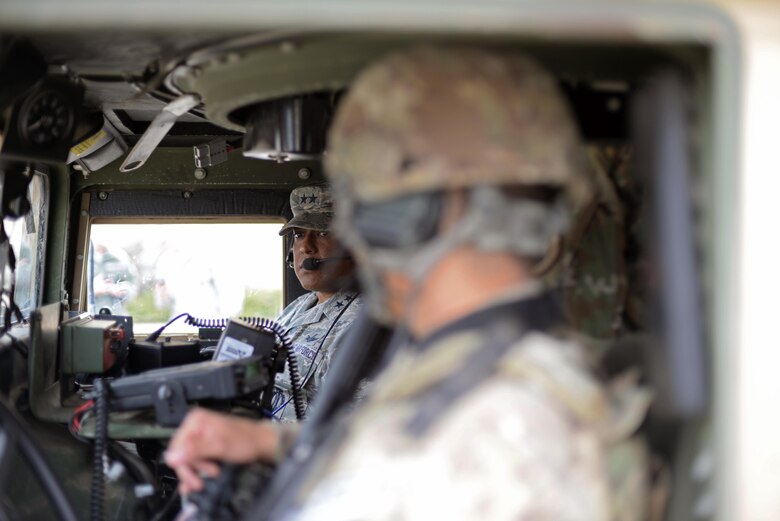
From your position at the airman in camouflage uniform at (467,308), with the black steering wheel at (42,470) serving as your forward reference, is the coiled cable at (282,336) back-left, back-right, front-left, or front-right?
front-right

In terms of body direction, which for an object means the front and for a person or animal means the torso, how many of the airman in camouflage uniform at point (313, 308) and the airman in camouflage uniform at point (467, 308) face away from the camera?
0

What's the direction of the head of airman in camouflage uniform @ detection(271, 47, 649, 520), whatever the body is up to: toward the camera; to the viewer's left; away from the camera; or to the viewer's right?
to the viewer's left

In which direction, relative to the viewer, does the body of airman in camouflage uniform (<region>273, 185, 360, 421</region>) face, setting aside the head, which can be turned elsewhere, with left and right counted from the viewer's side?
facing the viewer and to the left of the viewer

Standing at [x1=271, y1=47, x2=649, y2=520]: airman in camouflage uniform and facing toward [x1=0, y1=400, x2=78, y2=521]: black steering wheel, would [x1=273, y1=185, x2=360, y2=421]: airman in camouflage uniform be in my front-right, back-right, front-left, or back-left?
front-right

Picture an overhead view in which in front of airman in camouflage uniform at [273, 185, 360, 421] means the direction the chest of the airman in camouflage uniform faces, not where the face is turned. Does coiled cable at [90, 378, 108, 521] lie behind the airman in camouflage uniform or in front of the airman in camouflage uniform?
in front

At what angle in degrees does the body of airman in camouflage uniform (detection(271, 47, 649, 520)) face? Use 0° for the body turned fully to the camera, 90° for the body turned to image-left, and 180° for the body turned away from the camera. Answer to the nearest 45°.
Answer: approximately 90°

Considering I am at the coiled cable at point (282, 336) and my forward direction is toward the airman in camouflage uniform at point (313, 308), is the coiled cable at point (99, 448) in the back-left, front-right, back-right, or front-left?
back-left

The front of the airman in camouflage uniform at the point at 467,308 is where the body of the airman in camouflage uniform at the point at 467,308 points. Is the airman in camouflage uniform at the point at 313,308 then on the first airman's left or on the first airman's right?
on the first airman's right
